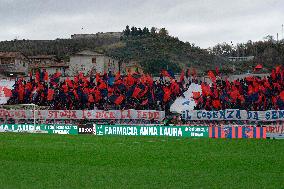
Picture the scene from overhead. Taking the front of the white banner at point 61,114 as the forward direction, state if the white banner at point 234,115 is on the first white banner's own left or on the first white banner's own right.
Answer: on the first white banner's own left

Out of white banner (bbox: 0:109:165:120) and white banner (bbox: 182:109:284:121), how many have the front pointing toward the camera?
2

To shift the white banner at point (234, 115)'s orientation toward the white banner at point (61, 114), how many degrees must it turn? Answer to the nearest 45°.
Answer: approximately 90° to its right

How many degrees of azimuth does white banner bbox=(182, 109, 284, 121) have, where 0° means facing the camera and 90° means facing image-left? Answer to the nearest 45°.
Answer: approximately 0°

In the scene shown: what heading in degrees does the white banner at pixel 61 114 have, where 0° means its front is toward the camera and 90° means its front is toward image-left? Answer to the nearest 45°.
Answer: approximately 0°
